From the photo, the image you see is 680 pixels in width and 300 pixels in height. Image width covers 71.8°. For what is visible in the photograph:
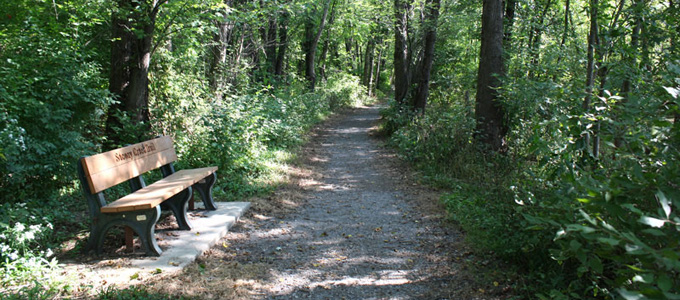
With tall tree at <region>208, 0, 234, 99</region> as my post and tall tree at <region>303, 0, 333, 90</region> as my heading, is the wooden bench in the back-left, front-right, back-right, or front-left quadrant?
back-right

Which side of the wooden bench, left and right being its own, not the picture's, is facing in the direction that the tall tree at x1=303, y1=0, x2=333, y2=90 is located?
left

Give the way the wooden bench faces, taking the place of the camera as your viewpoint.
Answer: facing the viewer and to the right of the viewer

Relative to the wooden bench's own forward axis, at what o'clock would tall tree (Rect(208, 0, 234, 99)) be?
The tall tree is roughly at 8 o'clock from the wooden bench.

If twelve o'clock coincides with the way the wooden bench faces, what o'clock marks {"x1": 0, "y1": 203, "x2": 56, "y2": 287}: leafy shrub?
The leafy shrub is roughly at 4 o'clock from the wooden bench.
